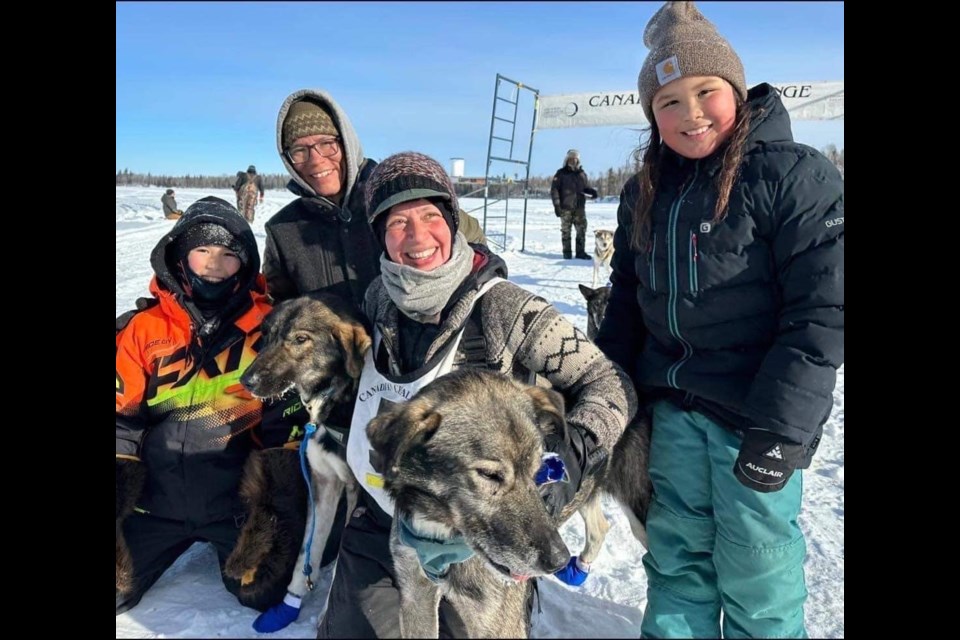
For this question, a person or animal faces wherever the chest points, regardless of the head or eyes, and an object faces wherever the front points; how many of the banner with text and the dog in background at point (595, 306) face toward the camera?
2

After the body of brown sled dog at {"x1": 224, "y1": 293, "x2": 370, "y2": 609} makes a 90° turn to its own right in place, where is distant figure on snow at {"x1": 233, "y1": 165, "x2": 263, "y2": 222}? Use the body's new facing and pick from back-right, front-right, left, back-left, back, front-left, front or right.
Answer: front-right

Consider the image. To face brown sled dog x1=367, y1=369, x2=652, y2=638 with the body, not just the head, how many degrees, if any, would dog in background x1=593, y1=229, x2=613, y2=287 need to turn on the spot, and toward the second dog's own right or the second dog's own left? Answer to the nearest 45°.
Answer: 0° — it already faces it

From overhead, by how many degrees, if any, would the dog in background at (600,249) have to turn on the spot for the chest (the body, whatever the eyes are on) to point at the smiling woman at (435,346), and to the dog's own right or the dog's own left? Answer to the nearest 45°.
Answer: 0° — it already faces them

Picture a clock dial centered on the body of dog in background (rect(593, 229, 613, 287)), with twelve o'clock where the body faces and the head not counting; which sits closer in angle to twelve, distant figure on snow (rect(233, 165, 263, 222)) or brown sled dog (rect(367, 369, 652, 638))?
the brown sled dog

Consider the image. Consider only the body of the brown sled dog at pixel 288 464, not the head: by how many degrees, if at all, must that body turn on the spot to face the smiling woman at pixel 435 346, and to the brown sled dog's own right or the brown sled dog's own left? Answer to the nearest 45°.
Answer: approximately 90° to the brown sled dog's own left

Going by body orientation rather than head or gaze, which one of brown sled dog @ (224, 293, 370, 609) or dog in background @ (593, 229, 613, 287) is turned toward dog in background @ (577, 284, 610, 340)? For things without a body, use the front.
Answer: dog in background @ (593, 229, 613, 287)

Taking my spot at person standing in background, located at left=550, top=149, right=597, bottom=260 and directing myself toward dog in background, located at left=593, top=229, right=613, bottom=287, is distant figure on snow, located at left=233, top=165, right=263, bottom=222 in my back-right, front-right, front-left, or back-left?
back-right

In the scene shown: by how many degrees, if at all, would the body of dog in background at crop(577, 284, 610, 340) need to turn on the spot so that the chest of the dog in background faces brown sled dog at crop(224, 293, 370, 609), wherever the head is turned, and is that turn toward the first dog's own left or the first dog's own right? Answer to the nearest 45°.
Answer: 0° — it already faces it

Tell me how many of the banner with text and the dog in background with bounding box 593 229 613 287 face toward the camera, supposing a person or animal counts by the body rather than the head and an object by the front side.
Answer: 2

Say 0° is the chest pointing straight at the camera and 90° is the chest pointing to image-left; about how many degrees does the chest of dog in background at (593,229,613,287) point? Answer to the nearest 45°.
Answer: approximately 0°

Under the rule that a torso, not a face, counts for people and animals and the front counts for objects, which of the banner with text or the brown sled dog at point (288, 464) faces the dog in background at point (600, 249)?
the banner with text
